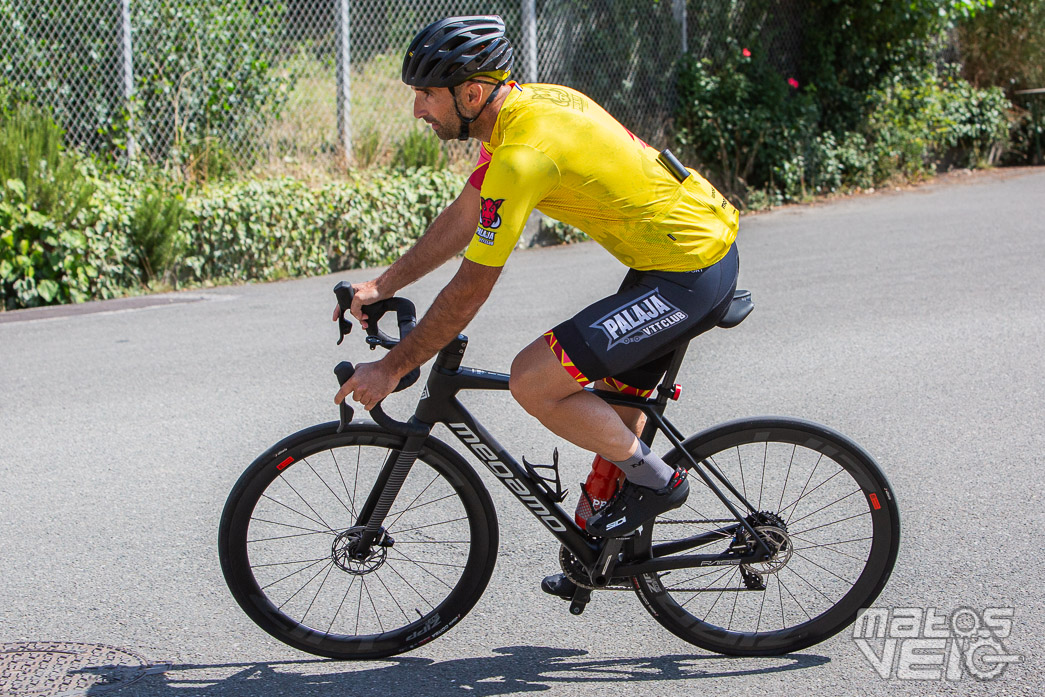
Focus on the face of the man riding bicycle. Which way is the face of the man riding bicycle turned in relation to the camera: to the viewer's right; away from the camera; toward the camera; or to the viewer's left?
to the viewer's left

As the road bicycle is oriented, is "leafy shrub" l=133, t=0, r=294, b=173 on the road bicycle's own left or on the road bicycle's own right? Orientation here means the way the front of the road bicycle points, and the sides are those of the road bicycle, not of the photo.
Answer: on the road bicycle's own right

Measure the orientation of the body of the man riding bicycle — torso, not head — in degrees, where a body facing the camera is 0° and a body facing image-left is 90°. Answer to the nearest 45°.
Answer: approximately 90°

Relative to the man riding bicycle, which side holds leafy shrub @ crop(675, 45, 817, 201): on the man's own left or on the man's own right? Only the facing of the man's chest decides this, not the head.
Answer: on the man's own right

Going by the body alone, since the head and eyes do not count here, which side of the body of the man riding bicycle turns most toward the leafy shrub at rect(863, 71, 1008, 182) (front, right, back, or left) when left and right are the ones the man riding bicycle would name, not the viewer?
right

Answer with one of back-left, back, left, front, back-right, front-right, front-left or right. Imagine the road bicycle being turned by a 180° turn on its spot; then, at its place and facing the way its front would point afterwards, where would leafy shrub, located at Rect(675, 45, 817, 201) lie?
left

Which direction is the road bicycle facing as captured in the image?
to the viewer's left

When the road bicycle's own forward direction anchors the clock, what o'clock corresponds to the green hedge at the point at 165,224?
The green hedge is roughly at 2 o'clock from the road bicycle.
